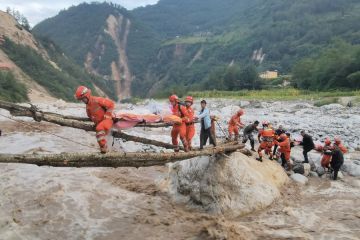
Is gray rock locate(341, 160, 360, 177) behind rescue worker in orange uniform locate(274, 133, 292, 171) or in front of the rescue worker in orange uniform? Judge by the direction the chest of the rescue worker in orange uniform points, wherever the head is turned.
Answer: behind

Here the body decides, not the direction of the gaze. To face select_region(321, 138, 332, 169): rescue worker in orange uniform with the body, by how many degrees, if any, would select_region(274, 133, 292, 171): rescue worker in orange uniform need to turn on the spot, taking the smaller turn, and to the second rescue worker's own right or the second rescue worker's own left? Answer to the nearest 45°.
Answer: approximately 180°

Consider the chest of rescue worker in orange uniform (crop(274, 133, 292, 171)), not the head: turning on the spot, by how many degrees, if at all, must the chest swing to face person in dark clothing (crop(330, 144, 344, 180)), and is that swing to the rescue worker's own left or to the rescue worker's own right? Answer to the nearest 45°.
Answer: approximately 180°

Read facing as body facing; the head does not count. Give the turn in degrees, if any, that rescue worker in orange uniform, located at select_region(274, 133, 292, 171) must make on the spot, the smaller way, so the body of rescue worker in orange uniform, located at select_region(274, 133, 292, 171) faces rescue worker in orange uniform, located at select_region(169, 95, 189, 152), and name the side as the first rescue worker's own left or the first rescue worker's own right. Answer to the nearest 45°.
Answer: approximately 45° to the first rescue worker's own left

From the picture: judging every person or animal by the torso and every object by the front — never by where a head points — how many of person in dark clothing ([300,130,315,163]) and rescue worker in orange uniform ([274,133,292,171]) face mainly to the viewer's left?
2

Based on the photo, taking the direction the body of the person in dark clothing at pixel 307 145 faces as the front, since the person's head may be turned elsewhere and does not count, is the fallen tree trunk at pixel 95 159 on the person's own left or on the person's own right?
on the person's own left

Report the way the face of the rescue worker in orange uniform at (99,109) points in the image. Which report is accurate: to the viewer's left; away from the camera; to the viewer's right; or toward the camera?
to the viewer's left

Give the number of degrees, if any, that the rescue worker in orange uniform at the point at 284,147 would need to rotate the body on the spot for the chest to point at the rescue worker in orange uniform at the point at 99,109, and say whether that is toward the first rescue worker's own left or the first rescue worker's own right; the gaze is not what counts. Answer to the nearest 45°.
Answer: approximately 45° to the first rescue worker's own left

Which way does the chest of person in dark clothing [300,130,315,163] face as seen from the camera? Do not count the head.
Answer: to the viewer's left

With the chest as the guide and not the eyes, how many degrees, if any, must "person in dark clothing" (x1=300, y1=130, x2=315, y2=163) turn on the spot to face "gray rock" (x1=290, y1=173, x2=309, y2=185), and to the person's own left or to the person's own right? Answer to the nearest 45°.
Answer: approximately 90° to the person's own left

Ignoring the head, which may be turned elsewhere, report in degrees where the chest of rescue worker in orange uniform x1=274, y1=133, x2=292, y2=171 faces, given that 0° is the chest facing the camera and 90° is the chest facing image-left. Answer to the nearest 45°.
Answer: approximately 90°
